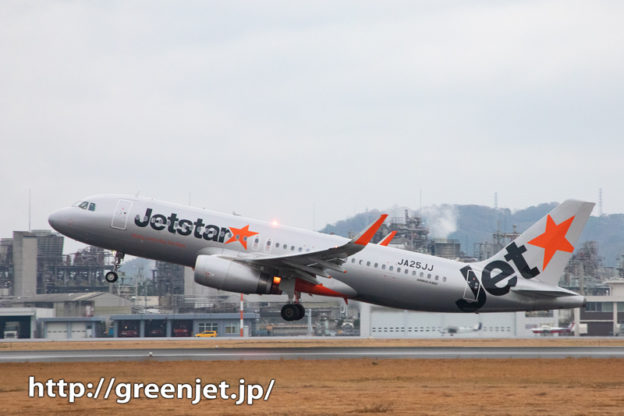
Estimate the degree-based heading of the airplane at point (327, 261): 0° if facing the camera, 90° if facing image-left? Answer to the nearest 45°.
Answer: approximately 90°
